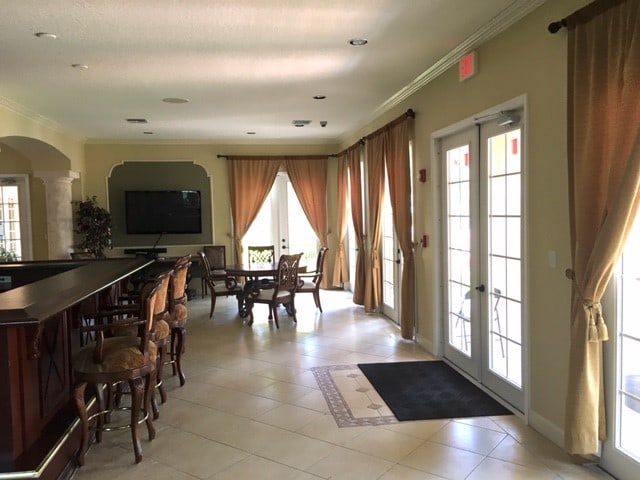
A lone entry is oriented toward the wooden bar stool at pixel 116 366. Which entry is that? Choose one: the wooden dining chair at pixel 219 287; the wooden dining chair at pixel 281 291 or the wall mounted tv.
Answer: the wall mounted tv

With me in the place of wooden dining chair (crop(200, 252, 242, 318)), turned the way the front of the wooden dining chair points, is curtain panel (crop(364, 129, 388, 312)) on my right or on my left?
on my right

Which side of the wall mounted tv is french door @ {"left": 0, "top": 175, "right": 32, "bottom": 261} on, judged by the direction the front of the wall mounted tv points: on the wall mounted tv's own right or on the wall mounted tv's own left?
on the wall mounted tv's own right

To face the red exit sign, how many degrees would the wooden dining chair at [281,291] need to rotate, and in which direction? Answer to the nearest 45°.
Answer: approximately 180°

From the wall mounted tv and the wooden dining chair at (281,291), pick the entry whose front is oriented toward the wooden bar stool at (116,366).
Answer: the wall mounted tv

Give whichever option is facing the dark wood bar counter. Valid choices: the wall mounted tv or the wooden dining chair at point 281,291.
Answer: the wall mounted tv

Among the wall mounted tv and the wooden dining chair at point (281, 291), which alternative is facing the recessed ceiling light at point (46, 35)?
the wall mounted tv

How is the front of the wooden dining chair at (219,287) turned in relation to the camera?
facing away from the viewer and to the right of the viewer

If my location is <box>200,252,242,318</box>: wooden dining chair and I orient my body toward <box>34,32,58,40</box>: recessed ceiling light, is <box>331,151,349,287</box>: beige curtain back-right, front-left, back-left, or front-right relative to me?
back-left

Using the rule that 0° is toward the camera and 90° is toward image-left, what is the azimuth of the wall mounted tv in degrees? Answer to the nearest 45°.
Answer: approximately 0°

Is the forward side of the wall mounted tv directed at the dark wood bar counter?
yes

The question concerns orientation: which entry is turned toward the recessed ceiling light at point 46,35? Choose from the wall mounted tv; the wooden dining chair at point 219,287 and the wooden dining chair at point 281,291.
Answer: the wall mounted tv

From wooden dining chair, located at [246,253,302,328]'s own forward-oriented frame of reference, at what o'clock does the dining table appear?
The dining table is roughly at 12 o'clock from the wooden dining chair.

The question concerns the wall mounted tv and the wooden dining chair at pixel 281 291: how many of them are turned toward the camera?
1

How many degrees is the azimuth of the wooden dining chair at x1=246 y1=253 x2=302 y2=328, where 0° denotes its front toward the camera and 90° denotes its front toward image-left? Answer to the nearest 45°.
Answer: approximately 135°

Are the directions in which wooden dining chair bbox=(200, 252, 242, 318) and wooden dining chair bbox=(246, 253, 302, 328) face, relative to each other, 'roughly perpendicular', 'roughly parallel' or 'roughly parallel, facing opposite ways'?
roughly perpendicular

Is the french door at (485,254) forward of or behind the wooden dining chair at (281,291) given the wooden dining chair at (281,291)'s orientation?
behind
